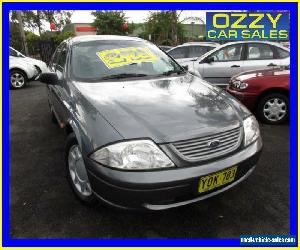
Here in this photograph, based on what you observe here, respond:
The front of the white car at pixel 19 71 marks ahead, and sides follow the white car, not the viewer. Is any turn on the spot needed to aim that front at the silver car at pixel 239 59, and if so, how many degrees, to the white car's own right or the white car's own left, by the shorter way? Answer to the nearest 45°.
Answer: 0° — it already faces it

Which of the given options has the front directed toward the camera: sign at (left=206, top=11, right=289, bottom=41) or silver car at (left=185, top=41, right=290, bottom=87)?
the sign

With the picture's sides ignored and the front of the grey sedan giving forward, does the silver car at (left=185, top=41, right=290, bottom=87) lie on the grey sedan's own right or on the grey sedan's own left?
on the grey sedan's own left

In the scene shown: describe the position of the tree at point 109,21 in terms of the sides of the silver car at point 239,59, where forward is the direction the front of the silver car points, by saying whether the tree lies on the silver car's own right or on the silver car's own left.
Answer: on the silver car's own right

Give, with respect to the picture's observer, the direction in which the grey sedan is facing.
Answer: facing the viewer and to the right of the viewer

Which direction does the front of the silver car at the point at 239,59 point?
to the viewer's left
